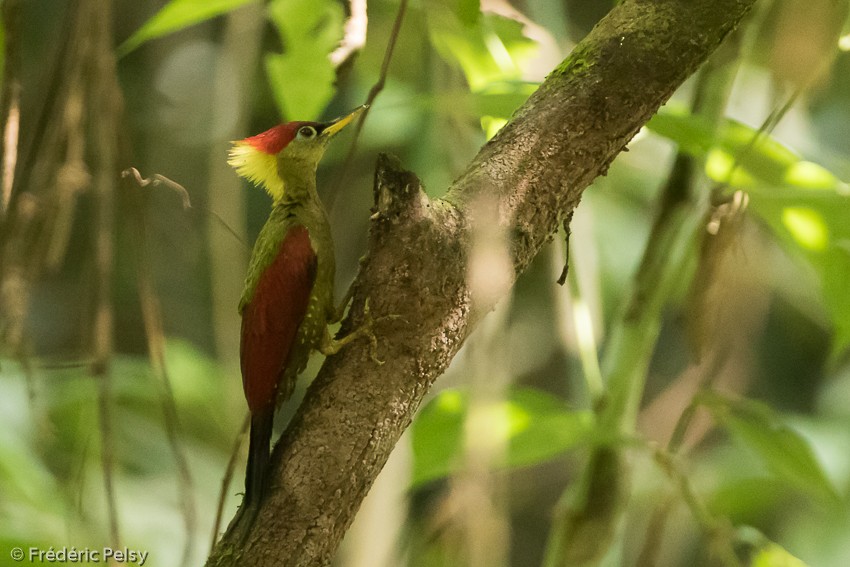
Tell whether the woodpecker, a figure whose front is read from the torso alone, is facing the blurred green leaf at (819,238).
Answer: yes

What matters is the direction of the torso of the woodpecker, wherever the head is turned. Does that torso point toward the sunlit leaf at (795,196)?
yes

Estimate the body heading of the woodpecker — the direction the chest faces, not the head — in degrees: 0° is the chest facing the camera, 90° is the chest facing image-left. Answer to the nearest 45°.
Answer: approximately 270°

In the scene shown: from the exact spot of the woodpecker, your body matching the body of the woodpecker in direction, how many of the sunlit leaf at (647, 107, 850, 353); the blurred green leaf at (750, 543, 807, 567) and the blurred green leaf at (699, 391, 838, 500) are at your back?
0

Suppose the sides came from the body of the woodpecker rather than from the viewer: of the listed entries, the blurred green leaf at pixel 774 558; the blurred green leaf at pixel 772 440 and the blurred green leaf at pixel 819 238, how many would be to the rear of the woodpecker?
0

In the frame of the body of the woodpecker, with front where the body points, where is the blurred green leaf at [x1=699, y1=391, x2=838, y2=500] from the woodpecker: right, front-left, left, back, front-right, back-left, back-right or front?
front
